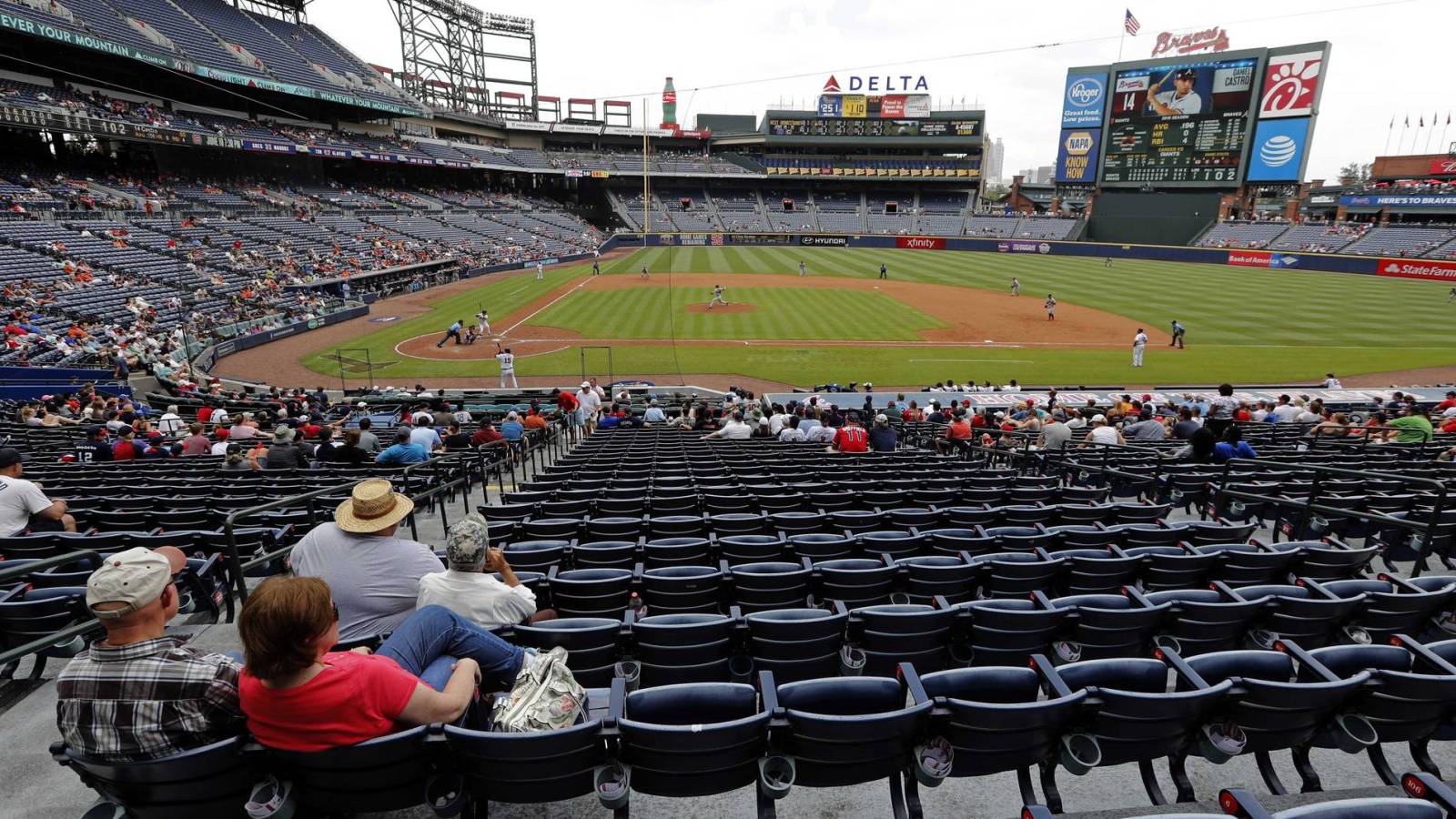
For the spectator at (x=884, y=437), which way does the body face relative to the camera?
away from the camera

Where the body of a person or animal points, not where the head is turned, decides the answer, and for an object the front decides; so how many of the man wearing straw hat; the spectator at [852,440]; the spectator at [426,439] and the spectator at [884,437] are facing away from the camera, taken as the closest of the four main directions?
4

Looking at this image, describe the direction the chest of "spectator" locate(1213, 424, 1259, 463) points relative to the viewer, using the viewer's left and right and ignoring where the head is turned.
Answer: facing away from the viewer

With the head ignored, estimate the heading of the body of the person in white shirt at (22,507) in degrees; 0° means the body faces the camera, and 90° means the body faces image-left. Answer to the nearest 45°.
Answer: approximately 225°

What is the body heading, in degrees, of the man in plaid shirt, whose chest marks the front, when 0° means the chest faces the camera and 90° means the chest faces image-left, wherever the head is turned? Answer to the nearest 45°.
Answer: approximately 225°

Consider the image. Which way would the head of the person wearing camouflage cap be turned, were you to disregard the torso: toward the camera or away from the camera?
away from the camera

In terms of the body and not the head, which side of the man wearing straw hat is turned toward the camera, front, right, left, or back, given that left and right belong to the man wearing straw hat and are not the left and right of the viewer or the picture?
back

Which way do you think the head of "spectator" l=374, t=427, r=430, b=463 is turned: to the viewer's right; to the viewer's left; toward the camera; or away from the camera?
away from the camera

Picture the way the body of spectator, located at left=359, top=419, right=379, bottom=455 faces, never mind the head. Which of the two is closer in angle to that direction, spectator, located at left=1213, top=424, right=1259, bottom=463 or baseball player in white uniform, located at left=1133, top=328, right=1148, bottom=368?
the baseball player in white uniform

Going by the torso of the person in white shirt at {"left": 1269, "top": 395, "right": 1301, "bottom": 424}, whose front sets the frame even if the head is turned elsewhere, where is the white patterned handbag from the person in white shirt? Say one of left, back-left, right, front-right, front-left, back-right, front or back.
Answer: back

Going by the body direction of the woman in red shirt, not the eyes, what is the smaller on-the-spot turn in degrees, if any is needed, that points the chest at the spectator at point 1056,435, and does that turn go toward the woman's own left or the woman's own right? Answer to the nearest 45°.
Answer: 0° — they already face them

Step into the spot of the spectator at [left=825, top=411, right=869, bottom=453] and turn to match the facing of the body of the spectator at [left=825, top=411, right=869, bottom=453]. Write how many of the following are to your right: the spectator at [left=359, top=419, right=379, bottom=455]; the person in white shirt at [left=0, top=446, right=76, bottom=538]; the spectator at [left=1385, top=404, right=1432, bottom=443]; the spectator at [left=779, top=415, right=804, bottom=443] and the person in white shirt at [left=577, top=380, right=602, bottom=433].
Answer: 1

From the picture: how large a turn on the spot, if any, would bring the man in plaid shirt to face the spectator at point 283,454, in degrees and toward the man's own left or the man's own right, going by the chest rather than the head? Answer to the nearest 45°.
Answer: approximately 45° to the man's own left

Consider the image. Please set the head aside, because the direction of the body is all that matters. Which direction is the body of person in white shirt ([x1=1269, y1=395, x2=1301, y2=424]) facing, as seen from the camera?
away from the camera

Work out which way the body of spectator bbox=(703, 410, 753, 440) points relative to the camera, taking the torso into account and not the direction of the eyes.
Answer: away from the camera
